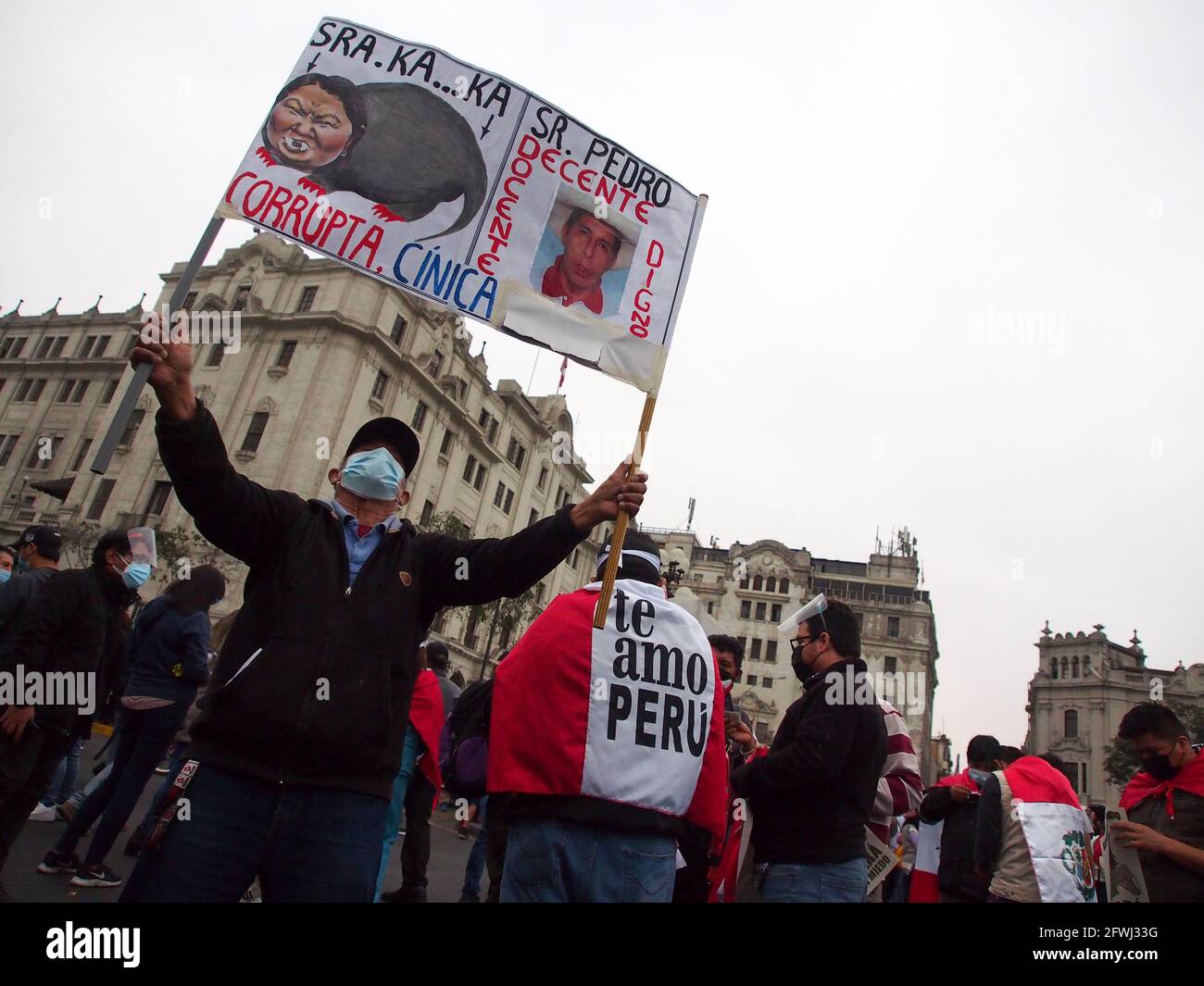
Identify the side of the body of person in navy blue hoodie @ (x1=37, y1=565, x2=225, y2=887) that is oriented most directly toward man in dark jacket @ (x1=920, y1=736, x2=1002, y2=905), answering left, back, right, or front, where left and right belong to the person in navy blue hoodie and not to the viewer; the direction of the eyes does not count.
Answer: right

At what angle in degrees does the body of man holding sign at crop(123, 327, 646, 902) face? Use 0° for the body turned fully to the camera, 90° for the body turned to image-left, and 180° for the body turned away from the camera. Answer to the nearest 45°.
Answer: approximately 0°

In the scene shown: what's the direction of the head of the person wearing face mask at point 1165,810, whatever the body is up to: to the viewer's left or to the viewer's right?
to the viewer's left

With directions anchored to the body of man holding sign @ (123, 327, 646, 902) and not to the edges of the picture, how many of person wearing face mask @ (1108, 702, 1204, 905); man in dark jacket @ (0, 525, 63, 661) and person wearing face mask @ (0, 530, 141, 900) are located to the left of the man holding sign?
1

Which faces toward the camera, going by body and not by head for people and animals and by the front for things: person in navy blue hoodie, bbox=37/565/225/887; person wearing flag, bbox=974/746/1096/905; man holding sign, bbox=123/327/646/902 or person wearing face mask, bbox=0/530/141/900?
the man holding sign

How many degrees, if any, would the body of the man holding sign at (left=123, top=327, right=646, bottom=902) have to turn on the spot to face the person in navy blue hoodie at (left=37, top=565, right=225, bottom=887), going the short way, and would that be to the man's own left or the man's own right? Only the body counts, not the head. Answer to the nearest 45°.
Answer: approximately 180°

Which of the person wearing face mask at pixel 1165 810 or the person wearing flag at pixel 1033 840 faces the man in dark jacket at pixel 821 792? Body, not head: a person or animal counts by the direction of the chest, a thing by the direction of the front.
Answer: the person wearing face mask at pixel 1165 810

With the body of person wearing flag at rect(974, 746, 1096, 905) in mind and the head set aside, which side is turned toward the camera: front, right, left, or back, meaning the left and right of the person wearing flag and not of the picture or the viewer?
back

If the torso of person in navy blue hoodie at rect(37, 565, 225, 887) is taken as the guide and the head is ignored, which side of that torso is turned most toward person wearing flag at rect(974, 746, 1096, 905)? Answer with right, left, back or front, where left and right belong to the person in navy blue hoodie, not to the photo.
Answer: right

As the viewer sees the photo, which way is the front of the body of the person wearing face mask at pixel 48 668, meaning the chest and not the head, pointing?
to the viewer's right

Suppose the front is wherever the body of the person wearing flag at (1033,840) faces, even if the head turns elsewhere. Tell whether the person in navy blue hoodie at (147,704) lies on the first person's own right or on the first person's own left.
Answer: on the first person's own left

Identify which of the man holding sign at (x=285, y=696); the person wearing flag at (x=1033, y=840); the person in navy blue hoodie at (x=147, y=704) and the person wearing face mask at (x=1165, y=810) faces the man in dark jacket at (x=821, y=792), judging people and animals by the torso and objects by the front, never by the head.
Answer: the person wearing face mask at (x=1165, y=810)

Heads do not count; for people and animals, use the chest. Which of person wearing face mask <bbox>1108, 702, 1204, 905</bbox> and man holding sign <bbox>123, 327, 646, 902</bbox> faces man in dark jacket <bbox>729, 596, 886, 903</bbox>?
the person wearing face mask

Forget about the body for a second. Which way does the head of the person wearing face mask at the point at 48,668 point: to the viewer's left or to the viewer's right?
to the viewer's right

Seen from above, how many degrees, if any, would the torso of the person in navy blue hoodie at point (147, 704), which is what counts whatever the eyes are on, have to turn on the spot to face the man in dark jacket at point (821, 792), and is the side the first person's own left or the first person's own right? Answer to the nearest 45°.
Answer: approximately 90° to the first person's own right
